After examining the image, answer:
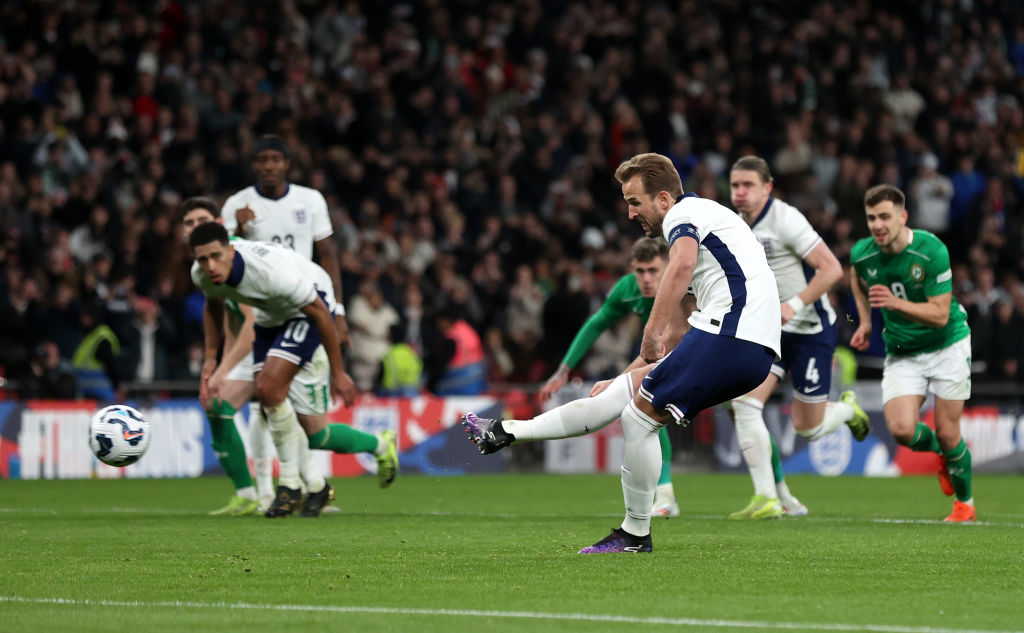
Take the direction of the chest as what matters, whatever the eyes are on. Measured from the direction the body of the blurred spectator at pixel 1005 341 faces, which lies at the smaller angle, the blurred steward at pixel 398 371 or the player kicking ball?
the player kicking ball

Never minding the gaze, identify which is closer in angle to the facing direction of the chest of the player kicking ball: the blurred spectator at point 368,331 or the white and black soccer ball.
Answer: the white and black soccer ball

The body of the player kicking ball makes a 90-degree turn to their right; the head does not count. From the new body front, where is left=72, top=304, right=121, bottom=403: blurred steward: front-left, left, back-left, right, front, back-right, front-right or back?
front-left

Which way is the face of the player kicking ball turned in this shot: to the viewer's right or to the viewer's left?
to the viewer's left

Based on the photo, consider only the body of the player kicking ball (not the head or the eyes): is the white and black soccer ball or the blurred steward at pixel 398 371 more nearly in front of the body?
the white and black soccer ball

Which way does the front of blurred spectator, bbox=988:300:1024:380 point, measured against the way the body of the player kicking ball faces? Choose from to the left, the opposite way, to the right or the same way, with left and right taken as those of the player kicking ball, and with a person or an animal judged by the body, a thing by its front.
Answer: to the left

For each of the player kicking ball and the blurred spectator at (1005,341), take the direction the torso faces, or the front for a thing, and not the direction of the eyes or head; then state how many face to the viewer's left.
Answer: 1

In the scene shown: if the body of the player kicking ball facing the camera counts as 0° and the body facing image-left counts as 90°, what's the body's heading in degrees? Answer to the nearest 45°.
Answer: approximately 90°

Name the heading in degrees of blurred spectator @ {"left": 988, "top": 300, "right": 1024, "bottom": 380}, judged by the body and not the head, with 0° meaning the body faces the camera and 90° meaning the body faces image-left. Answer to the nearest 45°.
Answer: approximately 0°

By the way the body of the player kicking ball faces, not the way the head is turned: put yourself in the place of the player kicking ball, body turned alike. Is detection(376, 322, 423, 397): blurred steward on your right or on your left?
on your right

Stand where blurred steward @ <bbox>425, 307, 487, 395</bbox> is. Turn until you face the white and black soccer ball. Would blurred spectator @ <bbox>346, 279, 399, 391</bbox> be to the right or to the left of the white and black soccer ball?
right
